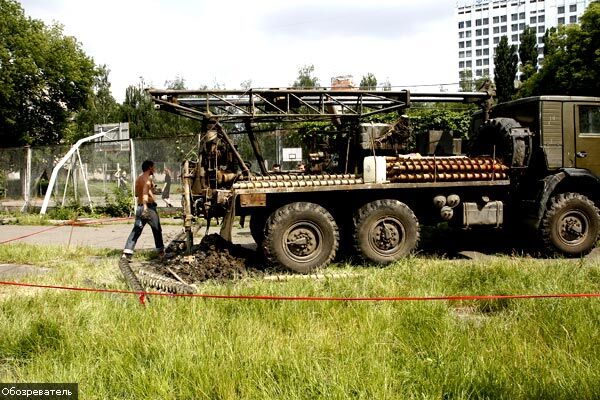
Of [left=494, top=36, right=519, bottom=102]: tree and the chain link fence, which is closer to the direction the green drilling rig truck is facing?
the tree

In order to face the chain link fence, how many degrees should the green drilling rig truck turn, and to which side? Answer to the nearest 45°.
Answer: approximately 135° to its left

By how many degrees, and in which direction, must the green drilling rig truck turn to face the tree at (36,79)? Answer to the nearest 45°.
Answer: approximately 135° to its left

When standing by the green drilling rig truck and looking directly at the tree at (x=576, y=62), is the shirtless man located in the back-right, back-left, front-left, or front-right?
back-left

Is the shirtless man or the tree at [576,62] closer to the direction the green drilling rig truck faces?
the tree

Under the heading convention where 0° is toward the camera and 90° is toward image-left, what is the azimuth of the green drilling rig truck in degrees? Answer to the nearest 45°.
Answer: approximately 270°

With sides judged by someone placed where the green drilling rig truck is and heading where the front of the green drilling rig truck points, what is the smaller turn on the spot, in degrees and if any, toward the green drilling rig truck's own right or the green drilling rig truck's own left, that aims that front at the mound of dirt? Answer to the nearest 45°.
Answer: approximately 135° to the green drilling rig truck's own right

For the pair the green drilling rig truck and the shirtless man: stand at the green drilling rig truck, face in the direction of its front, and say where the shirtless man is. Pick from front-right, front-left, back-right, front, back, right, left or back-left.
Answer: back

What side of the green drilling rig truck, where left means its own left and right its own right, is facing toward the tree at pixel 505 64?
left

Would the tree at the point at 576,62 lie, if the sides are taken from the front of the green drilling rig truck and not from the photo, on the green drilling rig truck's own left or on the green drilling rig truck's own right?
on the green drilling rig truck's own left

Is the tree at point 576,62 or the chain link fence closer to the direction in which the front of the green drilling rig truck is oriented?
the tree
